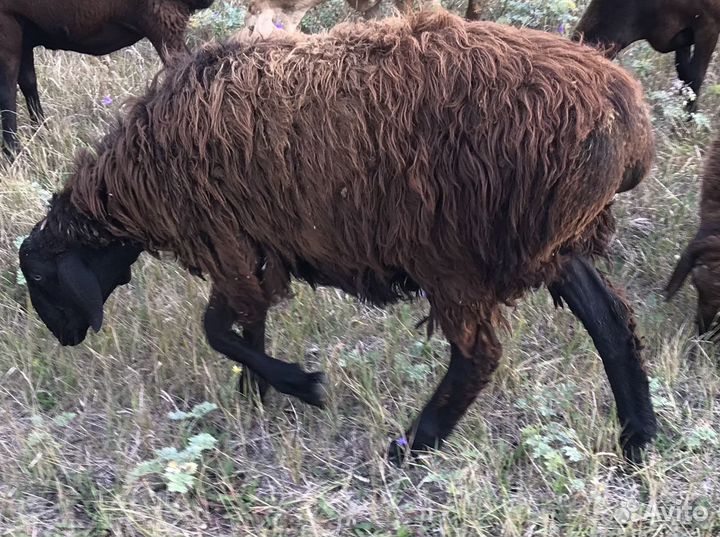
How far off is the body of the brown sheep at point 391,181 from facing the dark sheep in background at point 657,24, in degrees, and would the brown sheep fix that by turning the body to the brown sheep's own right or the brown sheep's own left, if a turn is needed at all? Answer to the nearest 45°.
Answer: approximately 135° to the brown sheep's own right

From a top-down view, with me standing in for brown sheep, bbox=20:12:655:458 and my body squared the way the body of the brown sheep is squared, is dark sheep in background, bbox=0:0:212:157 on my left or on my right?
on my right

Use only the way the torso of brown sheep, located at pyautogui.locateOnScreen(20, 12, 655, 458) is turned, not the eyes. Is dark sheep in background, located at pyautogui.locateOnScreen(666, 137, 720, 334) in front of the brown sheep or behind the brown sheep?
behind

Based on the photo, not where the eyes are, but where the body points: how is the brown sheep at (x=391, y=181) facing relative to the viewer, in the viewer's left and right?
facing to the left of the viewer
